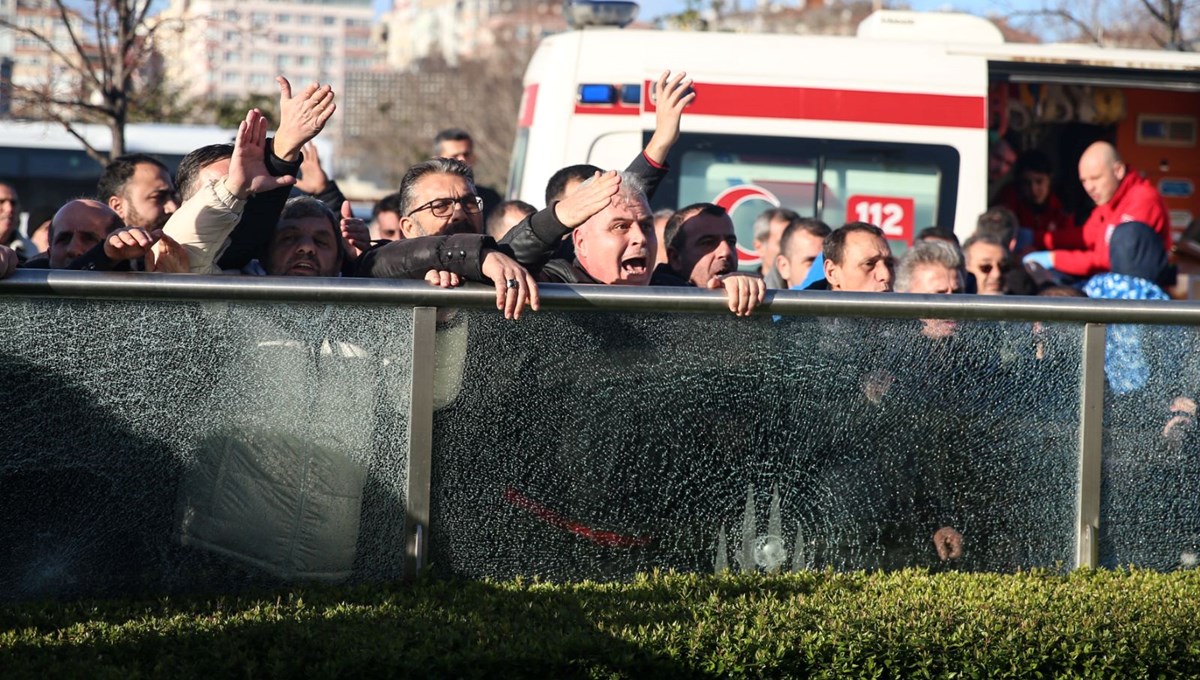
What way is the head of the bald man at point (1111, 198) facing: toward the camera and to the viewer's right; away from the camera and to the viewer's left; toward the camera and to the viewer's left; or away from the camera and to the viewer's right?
toward the camera and to the viewer's left

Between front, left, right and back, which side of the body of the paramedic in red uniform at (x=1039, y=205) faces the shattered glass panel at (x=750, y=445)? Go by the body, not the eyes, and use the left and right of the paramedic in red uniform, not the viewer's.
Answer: front

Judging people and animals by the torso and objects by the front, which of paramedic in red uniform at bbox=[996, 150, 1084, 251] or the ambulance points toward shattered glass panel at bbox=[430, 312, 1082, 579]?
the paramedic in red uniform

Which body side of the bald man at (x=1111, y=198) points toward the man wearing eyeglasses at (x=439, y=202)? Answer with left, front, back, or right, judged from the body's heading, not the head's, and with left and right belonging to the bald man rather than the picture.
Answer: front

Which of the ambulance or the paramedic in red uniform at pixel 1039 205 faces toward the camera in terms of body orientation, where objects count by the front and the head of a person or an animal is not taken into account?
the paramedic in red uniform

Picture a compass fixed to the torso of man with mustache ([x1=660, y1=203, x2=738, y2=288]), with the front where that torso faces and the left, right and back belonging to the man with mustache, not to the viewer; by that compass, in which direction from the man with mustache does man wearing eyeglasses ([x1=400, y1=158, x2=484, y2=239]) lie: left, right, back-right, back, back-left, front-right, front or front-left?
right

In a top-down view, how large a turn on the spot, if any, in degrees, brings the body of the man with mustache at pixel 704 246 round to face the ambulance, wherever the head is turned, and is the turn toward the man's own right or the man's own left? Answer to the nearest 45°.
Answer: approximately 135° to the man's own left

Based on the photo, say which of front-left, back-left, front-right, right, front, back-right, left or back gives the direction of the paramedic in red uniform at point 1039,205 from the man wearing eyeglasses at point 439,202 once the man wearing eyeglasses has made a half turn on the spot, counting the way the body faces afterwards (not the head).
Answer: right

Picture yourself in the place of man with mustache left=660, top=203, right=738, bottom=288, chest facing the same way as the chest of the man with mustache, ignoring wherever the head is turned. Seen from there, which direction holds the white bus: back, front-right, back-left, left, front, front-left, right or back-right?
back

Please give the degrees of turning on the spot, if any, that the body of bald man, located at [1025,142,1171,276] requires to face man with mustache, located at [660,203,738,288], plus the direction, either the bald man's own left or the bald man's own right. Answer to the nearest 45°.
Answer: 0° — they already face them

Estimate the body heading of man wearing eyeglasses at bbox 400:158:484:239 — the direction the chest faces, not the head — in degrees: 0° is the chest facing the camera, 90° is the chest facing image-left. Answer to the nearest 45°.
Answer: approximately 315°

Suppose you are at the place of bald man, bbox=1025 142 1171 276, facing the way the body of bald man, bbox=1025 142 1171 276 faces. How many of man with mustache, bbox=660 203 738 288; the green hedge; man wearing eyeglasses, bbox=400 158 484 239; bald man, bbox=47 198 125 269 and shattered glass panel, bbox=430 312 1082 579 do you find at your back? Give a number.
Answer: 0

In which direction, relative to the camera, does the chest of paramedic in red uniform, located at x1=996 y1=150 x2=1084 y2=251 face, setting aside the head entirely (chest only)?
toward the camera

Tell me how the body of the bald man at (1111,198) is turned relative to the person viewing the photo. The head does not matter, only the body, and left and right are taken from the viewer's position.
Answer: facing the viewer and to the left of the viewer

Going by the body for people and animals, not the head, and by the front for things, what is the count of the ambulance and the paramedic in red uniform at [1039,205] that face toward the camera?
1

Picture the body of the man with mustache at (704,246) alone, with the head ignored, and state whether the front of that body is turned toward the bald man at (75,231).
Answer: no
